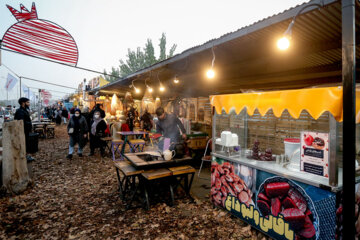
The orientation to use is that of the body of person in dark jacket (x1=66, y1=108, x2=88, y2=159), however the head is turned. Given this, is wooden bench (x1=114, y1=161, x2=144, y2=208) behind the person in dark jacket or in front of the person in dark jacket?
in front

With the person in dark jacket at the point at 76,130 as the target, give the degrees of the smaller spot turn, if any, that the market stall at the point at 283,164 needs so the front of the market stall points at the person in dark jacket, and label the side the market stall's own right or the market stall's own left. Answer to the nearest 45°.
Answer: approximately 45° to the market stall's own right

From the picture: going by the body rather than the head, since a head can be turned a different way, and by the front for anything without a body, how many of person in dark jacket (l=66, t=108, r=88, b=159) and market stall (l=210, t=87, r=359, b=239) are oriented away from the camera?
0

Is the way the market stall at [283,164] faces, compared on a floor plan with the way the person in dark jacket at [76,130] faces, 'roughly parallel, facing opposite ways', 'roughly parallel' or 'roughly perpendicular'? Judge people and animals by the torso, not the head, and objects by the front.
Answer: roughly perpendicular

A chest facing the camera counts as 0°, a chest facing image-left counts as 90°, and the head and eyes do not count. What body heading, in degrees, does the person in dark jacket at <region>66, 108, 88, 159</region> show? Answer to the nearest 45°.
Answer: approximately 0°

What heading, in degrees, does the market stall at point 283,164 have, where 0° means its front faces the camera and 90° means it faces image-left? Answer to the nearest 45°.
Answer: approximately 45°

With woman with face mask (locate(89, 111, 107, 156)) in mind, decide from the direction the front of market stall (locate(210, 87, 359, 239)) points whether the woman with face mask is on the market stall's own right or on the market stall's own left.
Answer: on the market stall's own right

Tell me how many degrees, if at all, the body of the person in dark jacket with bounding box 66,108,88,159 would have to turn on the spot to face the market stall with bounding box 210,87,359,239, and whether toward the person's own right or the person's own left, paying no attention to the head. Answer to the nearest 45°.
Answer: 0° — they already face it

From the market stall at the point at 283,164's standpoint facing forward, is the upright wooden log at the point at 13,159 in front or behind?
in front

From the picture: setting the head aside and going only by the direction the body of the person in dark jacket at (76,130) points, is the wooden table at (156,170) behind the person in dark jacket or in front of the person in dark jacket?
in front
